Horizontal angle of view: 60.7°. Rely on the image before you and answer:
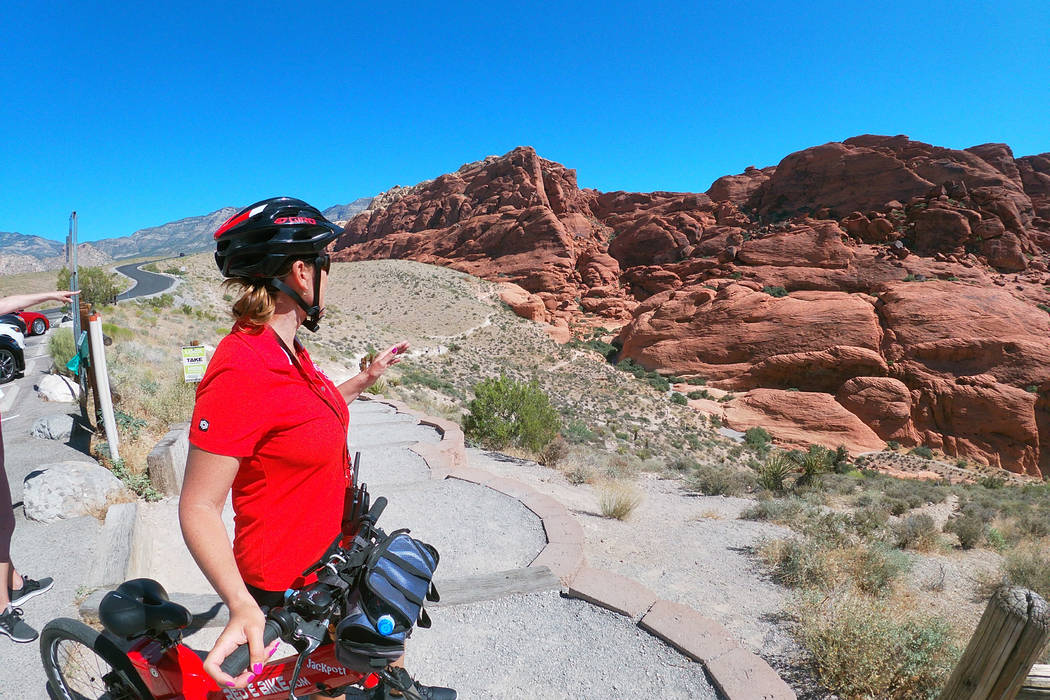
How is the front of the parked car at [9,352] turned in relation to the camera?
facing the viewer and to the right of the viewer

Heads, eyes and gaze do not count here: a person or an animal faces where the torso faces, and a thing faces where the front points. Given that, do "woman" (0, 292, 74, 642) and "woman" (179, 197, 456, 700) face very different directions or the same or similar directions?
same or similar directions

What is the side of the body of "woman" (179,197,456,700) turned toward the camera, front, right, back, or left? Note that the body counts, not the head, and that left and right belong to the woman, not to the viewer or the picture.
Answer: right

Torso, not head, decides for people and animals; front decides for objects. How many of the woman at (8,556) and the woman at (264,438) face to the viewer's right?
2

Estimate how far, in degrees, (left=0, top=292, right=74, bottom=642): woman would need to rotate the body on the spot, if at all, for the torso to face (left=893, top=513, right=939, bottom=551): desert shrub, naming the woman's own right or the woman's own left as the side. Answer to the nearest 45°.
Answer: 0° — they already face it

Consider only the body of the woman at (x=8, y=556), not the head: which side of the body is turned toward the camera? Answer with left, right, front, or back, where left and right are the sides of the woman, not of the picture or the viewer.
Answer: right

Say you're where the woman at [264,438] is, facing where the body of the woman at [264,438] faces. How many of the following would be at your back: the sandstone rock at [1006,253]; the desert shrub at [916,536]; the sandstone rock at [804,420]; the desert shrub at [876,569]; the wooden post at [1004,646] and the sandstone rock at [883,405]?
0

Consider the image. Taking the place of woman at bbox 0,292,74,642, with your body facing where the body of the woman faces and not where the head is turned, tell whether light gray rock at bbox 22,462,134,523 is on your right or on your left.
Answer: on your left

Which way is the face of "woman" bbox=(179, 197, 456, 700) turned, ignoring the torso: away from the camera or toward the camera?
away from the camera

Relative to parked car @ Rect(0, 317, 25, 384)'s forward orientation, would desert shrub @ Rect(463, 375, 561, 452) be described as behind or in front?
in front

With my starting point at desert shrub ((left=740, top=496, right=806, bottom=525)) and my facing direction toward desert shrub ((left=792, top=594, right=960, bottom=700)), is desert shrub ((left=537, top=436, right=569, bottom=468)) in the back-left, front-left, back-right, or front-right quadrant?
back-right
